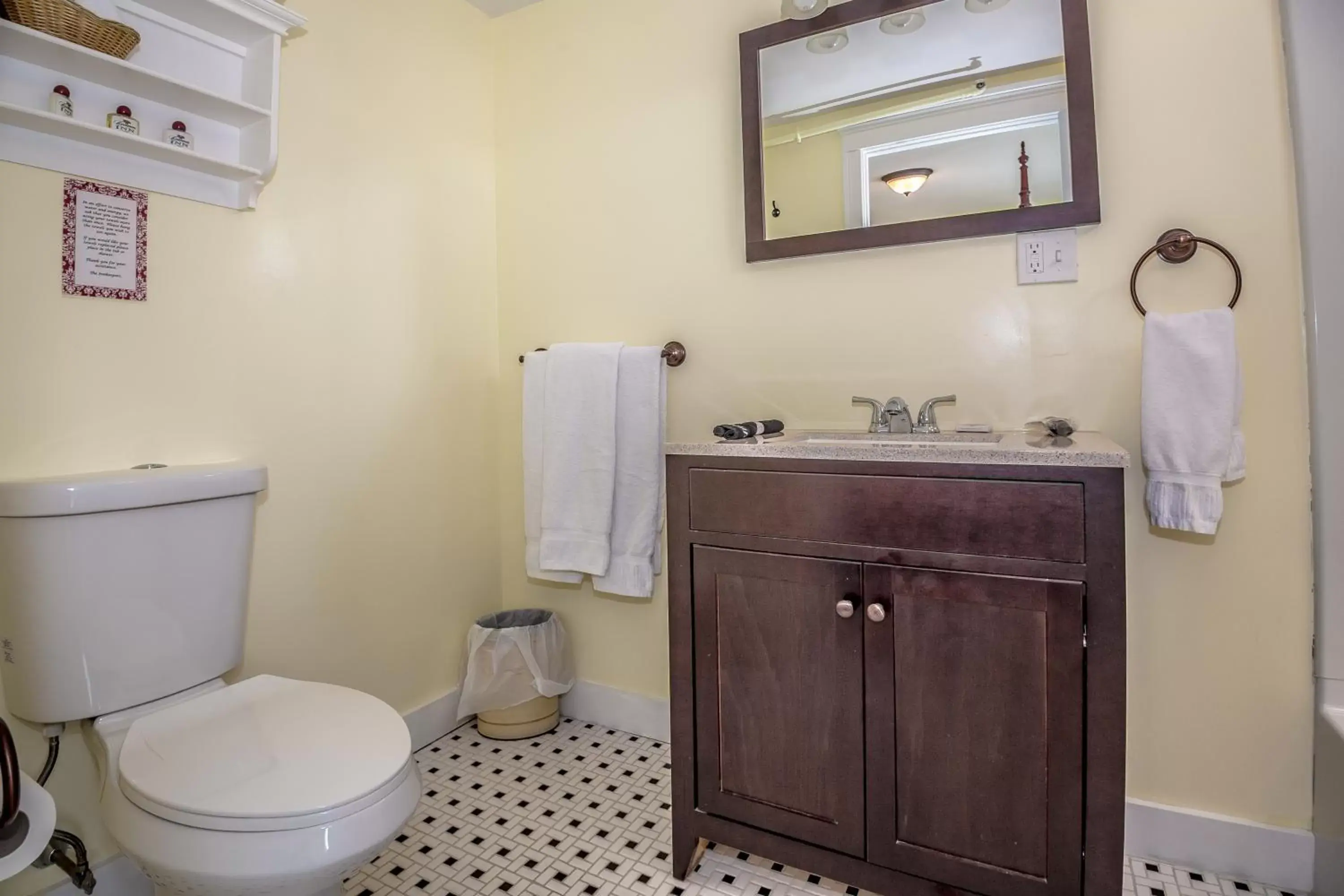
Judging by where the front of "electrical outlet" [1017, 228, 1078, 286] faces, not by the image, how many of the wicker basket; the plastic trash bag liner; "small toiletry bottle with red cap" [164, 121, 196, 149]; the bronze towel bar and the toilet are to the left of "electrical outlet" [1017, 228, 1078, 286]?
0

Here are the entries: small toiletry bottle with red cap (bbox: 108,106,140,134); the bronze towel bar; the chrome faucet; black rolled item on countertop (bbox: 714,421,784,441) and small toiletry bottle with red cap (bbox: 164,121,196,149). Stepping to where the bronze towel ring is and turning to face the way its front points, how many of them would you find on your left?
0

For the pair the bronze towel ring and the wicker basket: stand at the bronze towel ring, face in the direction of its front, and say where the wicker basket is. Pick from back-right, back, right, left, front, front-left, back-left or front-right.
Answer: front-right

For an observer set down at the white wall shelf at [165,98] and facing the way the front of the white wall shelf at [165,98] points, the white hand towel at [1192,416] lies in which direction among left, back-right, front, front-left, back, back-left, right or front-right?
front

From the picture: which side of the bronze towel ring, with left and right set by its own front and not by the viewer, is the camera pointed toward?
front

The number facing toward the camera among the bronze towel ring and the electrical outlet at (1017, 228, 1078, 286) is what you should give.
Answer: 2

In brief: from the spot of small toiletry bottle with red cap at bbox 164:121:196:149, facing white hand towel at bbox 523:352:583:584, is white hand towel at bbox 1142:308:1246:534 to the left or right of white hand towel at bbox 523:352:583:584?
right

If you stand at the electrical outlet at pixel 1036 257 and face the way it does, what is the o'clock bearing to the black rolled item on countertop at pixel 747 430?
The black rolled item on countertop is roughly at 2 o'clock from the electrical outlet.

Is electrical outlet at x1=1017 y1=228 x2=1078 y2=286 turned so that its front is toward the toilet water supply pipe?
no

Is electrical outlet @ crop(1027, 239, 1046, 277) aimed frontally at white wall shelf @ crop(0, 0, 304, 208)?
no

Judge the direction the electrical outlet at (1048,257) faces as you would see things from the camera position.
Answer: facing the viewer

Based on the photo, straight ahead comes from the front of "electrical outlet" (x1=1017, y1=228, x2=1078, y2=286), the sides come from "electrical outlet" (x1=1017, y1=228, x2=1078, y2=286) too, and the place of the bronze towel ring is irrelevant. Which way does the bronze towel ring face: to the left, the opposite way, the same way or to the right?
the same way

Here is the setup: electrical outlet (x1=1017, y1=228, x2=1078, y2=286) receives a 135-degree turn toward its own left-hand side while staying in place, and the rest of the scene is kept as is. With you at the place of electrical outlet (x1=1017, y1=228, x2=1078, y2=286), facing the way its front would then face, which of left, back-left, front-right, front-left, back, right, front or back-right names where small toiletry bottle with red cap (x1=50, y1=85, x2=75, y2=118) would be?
back

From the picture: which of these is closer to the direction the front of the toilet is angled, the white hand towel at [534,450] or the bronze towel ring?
the bronze towel ring

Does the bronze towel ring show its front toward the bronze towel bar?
no

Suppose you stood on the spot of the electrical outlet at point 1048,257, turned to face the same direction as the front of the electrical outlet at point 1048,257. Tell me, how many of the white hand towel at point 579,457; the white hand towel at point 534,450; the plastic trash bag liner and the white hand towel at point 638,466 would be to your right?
4

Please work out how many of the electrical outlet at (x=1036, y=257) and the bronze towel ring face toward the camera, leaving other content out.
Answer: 2
